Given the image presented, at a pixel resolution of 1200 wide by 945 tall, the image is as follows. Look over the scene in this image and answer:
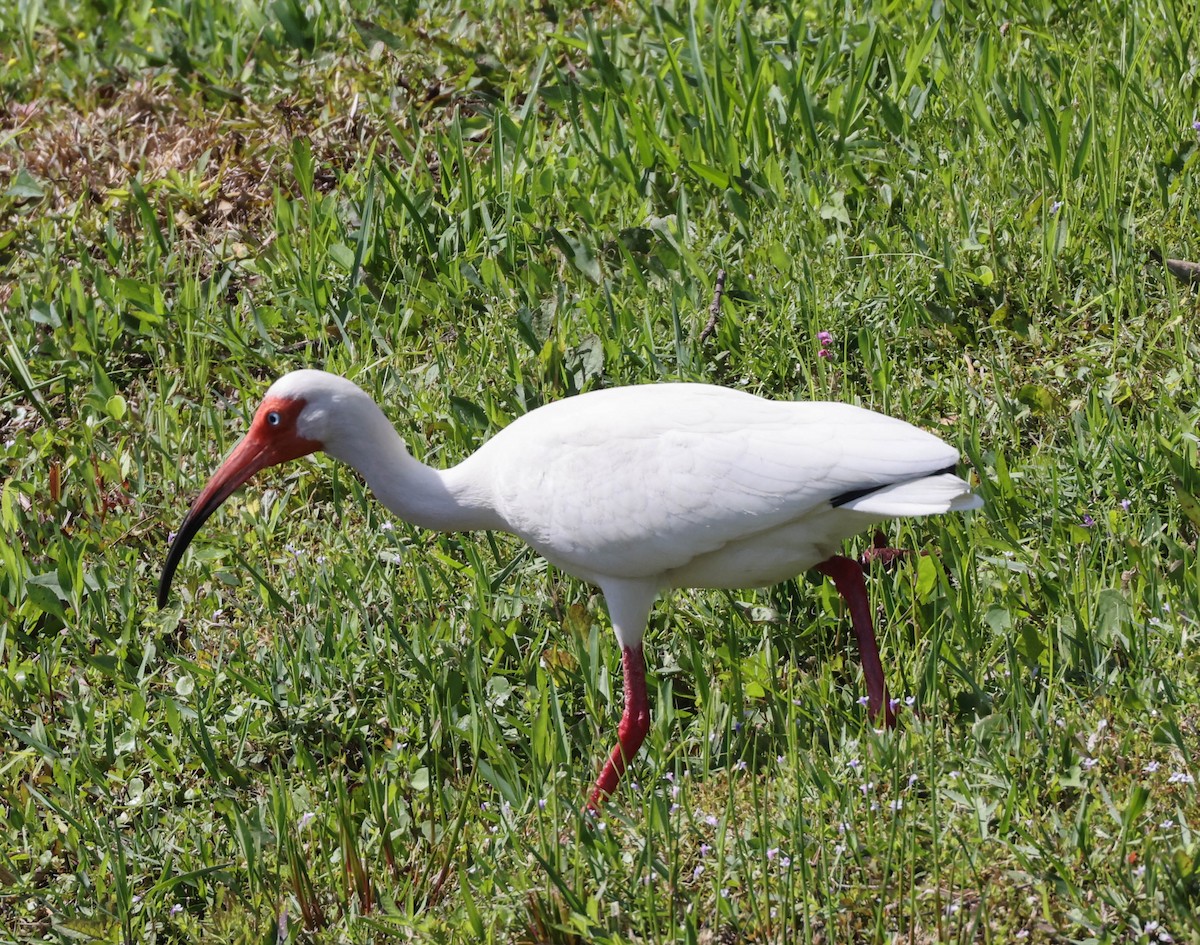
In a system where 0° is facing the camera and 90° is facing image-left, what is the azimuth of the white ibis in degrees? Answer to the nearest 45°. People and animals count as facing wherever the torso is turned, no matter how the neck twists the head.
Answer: approximately 90°
